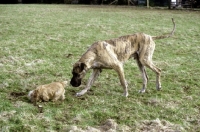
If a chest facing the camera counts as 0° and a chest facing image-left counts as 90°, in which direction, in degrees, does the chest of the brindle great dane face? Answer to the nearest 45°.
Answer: approximately 90°

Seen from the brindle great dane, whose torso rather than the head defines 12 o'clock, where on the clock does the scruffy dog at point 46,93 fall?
The scruffy dog is roughly at 11 o'clock from the brindle great dane.
